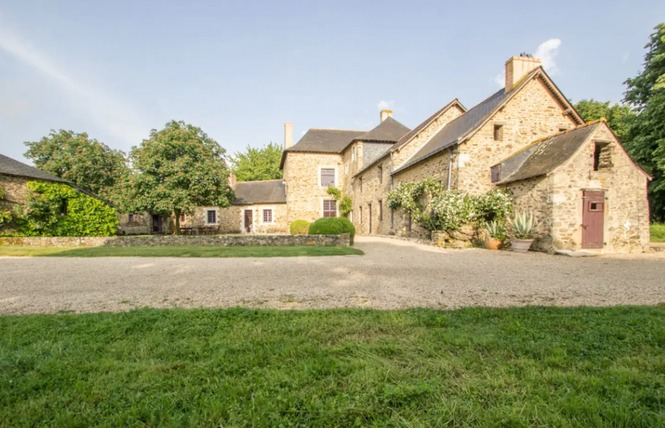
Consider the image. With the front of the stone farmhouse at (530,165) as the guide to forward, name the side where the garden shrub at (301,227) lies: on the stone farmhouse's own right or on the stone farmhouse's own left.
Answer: on the stone farmhouse's own right

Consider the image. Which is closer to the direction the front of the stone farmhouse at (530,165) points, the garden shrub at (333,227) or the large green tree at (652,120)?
the garden shrub

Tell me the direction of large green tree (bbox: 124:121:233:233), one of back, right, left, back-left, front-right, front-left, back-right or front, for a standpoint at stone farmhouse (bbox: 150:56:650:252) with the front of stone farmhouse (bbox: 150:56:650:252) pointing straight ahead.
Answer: front-right

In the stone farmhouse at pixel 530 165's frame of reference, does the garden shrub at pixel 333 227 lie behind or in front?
in front

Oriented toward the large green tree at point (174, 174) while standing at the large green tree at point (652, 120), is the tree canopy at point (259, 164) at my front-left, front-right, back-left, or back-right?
front-right

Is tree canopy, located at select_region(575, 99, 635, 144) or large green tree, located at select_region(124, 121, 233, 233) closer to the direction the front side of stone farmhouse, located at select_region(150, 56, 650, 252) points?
the large green tree

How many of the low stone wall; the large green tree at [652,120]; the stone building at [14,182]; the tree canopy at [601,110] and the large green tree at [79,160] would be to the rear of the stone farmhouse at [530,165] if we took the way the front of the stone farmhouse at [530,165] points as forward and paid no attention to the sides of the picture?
2

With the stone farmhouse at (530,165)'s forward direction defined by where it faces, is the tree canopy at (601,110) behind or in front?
behind

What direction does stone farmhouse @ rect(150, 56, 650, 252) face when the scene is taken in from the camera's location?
facing the viewer and to the left of the viewer

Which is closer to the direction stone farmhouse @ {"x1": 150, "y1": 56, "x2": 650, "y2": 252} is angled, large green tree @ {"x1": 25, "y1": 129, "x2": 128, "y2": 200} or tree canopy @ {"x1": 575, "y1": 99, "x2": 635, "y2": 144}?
the large green tree

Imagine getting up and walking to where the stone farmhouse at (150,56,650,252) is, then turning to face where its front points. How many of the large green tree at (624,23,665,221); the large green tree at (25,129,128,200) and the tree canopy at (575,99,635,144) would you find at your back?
2

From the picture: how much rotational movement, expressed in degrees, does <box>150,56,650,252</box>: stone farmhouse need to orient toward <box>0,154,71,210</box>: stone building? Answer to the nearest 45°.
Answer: approximately 45° to its right

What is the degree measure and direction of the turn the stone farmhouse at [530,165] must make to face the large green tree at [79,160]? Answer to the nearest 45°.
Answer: approximately 45° to its right

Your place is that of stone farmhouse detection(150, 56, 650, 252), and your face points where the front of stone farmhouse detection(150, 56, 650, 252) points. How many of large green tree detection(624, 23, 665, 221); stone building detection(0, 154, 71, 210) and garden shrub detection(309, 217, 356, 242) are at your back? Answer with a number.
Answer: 1

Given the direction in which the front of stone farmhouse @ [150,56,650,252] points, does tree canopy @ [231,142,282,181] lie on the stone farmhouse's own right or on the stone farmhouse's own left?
on the stone farmhouse's own right

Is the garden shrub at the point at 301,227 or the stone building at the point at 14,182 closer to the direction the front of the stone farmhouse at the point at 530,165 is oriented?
the stone building

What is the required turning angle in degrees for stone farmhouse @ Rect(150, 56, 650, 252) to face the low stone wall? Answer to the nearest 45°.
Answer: approximately 45° to its right

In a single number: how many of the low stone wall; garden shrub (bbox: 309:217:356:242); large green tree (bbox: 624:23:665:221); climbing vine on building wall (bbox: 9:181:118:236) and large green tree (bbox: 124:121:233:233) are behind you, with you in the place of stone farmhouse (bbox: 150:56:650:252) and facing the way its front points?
1
